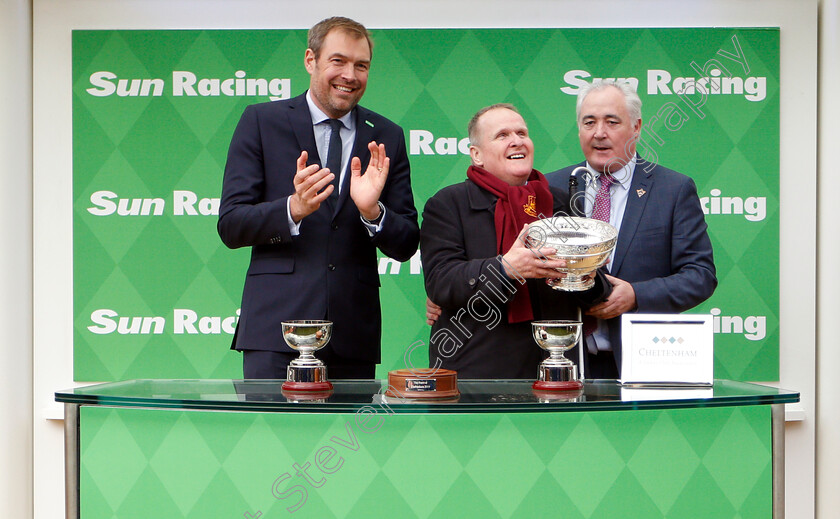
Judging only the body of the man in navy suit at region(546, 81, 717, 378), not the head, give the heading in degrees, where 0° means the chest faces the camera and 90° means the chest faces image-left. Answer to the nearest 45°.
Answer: approximately 45°

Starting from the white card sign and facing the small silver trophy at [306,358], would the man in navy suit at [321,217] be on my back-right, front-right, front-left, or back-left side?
front-right

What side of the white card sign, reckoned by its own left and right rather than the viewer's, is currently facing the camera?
front

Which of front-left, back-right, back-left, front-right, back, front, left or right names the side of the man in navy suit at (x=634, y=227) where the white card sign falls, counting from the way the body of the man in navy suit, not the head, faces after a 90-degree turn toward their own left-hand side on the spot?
front-right
